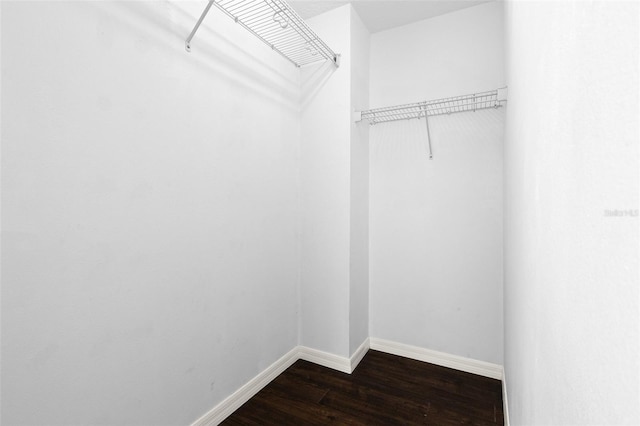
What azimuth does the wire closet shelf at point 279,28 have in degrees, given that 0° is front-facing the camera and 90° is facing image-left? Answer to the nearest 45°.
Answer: approximately 315°

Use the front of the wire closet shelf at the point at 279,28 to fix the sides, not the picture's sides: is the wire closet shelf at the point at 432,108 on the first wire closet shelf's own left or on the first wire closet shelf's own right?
on the first wire closet shelf's own left
